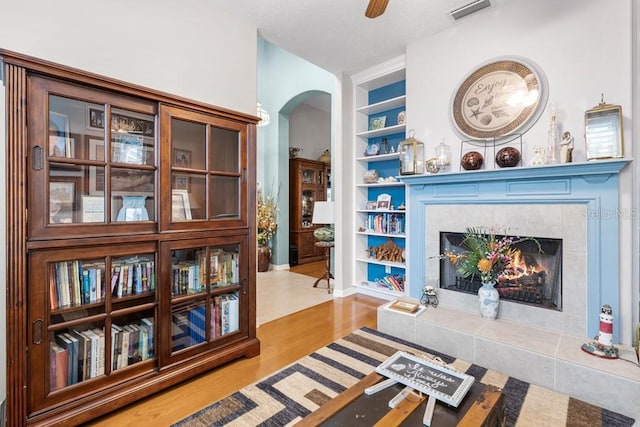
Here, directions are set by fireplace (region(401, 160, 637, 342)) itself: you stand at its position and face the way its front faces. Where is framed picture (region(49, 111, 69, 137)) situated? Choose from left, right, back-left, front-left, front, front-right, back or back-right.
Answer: front

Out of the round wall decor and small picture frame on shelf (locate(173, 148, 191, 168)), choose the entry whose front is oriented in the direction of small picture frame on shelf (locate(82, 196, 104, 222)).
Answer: the round wall decor

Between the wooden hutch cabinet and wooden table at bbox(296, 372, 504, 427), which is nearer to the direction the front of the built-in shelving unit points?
the wooden table

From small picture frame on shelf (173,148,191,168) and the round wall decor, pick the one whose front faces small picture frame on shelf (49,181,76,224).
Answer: the round wall decor

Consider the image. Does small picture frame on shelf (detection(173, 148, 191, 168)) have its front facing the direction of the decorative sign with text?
yes

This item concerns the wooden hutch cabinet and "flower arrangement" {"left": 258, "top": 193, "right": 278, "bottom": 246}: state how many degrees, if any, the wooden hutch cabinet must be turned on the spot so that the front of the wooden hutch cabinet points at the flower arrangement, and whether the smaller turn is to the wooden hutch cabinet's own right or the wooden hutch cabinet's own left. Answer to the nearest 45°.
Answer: approximately 90° to the wooden hutch cabinet's own right

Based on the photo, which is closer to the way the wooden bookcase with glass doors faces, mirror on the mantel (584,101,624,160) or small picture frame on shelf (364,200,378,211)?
the mirror on the mantel

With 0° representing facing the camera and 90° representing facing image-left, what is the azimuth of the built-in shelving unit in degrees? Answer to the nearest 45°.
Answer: approximately 45°

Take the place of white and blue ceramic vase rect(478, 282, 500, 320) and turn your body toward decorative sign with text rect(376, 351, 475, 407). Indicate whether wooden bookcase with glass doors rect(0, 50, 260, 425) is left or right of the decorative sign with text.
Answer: right

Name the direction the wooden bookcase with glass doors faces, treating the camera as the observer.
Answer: facing the viewer and to the right of the viewer

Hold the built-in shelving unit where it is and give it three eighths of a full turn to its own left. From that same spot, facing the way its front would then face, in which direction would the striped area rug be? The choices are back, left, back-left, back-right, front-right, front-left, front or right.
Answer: right
